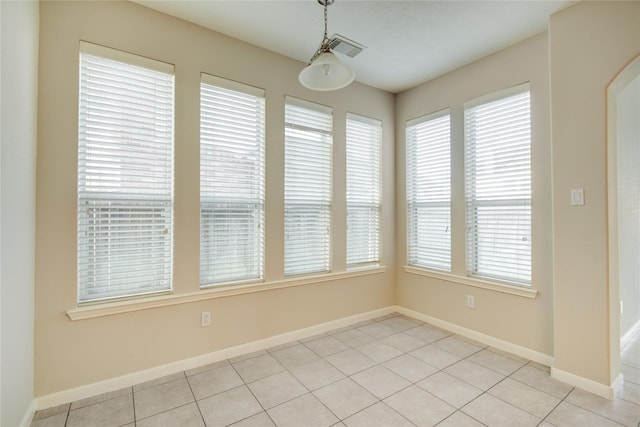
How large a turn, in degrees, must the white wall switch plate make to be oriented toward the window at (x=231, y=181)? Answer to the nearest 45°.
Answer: approximately 45° to its right

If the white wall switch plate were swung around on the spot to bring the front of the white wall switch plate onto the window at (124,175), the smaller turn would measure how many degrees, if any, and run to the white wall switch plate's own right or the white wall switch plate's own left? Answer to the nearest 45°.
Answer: approximately 45° to the white wall switch plate's own right

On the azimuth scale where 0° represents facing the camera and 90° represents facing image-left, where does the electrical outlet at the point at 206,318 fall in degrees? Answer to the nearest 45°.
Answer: approximately 0°

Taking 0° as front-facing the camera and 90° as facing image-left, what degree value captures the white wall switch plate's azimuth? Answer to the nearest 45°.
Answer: approximately 0°

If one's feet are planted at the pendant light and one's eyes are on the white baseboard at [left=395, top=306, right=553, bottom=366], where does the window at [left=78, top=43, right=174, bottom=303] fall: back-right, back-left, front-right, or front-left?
back-left

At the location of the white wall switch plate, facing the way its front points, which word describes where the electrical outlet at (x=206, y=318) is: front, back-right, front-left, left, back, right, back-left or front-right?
front-right

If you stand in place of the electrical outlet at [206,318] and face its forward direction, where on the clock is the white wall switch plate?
The white wall switch plate is roughly at 10 o'clock from the electrical outlet.

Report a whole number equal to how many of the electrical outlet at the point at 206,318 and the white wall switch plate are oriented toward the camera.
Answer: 2

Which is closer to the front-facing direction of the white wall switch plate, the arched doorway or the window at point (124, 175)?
the window

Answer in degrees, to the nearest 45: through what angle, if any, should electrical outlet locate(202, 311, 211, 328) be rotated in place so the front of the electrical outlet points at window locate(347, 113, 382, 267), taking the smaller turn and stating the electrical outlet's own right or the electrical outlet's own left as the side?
approximately 90° to the electrical outlet's own left
